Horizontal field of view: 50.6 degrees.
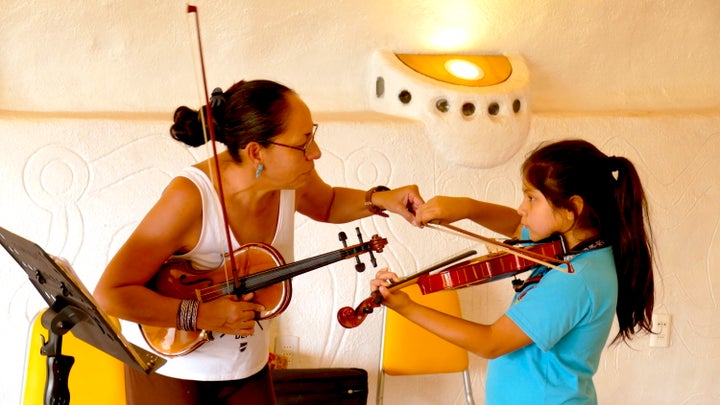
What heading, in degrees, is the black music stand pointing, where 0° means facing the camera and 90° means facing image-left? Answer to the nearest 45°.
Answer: approximately 225°

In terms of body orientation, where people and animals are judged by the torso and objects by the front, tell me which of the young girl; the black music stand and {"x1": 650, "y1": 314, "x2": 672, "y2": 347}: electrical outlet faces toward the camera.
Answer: the electrical outlet

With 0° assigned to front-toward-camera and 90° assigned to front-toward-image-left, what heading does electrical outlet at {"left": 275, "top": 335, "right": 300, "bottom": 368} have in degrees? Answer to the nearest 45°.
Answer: approximately 0°

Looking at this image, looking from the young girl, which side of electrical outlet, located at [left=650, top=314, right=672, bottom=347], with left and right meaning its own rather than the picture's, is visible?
front

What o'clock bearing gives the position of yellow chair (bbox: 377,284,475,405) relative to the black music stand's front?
The yellow chair is roughly at 12 o'clock from the black music stand.

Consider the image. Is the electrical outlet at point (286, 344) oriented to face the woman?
yes

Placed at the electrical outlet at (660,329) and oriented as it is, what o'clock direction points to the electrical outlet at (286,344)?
the electrical outlet at (286,344) is roughly at 2 o'clock from the electrical outlet at (660,329).

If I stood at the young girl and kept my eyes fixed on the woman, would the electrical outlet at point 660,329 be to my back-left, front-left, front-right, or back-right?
back-right

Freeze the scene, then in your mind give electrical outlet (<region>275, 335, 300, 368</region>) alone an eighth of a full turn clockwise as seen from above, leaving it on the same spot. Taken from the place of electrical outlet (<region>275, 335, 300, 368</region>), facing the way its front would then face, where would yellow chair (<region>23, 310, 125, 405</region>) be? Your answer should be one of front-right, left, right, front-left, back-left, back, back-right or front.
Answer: front

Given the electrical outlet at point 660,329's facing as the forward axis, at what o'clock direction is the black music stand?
The black music stand is roughly at 1 o'clock from the electrical outlet.

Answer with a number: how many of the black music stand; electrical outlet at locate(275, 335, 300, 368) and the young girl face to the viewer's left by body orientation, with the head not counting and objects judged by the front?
1

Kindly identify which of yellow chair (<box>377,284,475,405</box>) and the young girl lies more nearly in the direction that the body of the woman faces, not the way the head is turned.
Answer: the young girl

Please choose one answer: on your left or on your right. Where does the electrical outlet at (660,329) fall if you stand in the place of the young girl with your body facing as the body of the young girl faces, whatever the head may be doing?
on your right

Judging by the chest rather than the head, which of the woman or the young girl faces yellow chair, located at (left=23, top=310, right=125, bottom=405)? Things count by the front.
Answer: the young girl

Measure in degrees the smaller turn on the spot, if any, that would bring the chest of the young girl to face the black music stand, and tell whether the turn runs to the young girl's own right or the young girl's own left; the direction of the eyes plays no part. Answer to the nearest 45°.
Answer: approximately 45° to the young girl's own left
